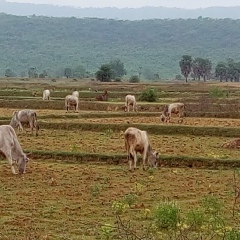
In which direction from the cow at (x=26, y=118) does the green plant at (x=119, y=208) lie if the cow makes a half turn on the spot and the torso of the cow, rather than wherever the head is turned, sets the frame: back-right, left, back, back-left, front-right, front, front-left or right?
front-right

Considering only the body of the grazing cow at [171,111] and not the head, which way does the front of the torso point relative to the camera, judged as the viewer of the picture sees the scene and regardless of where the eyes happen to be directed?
to the viewer's left

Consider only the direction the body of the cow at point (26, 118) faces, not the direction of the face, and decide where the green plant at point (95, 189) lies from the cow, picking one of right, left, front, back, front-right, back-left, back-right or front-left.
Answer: back-left
